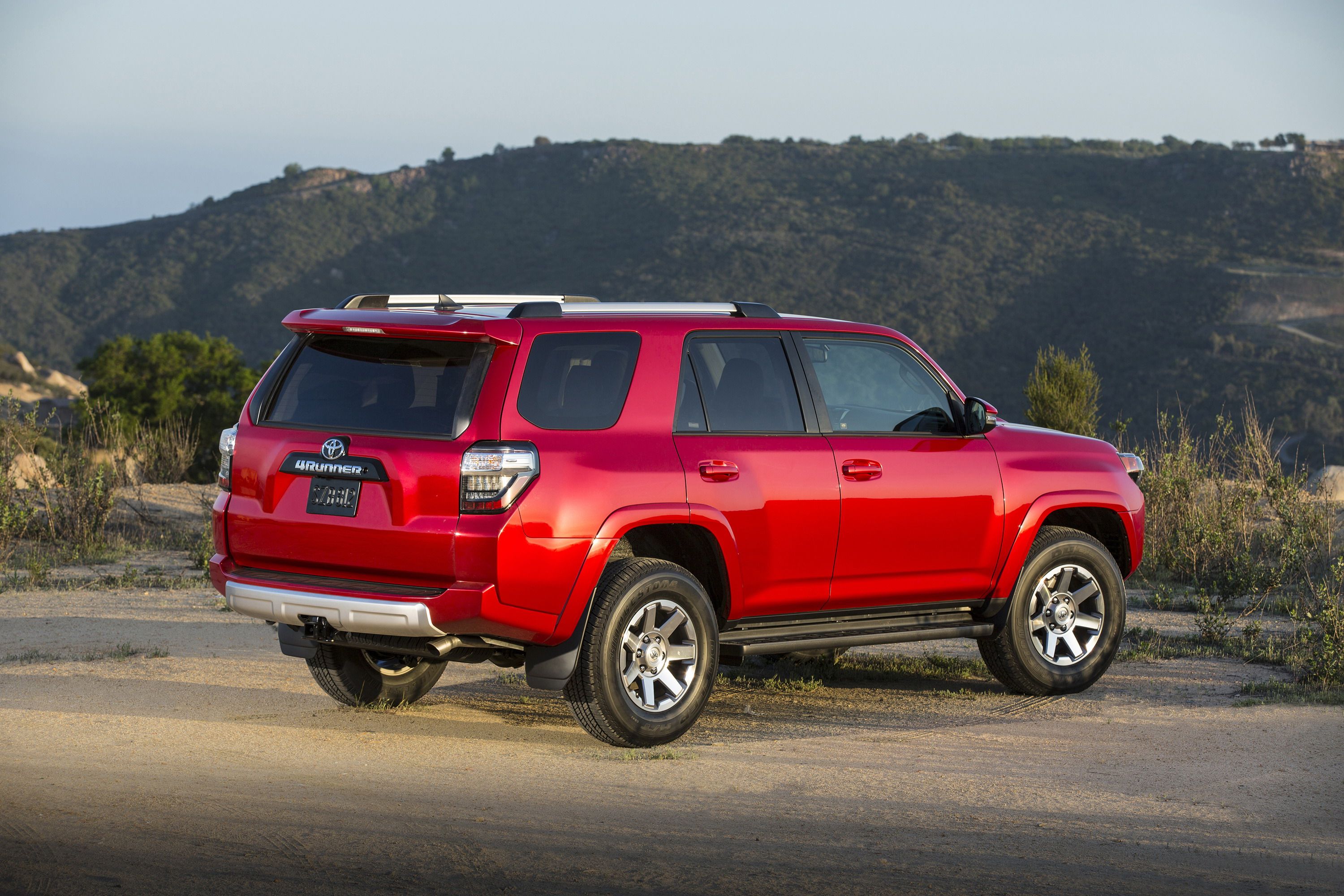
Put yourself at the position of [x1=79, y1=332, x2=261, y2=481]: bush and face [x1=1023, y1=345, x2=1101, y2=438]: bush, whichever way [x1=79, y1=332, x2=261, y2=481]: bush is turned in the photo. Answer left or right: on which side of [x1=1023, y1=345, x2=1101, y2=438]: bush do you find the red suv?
right

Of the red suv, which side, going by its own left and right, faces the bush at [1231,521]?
front

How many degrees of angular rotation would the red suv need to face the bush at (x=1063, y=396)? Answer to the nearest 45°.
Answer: approximately 45° to its left

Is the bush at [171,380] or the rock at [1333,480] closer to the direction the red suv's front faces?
the rock

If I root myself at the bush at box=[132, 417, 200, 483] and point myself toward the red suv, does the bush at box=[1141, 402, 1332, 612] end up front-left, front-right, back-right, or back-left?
front-left

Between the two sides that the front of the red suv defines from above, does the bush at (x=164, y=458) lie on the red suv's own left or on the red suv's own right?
on the red suv's own left

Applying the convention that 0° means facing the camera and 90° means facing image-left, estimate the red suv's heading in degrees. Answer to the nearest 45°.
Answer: approximately 225°

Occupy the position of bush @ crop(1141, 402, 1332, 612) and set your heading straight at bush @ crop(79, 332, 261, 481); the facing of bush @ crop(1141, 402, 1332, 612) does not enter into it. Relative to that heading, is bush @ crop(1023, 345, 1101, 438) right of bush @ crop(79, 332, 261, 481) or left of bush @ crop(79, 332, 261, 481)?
right

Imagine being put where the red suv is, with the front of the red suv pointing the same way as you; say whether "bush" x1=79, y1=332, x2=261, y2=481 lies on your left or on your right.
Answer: on your left

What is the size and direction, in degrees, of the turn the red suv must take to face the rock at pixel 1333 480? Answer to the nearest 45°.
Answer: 0° — it already faces it
